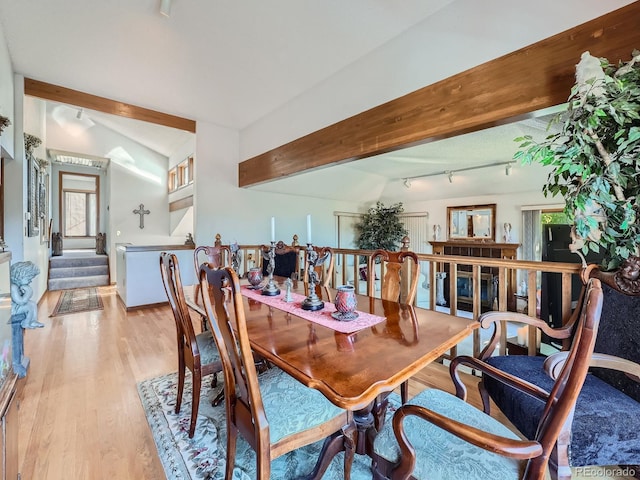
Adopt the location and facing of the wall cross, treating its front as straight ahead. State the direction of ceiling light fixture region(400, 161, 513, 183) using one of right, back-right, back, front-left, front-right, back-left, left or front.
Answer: front-left

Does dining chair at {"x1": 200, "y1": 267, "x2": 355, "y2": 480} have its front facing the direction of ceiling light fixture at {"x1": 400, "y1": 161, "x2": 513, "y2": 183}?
yes

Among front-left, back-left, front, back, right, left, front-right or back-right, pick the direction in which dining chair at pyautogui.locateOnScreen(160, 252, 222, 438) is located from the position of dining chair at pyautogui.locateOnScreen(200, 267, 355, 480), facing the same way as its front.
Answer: left

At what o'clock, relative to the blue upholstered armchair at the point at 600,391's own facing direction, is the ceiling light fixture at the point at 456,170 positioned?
The ceiling light fixture is roughly at 4 o'clock from the blue upholstered armchair.

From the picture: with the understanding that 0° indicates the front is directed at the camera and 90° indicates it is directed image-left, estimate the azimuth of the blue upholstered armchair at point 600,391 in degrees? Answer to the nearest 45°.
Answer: approximately 45°

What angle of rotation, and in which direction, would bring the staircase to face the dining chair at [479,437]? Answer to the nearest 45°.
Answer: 0° — it already faces it

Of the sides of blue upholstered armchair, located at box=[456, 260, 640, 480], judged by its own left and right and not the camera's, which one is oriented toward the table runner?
front

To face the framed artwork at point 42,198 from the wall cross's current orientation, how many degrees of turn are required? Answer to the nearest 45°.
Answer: approximately 45° to its right

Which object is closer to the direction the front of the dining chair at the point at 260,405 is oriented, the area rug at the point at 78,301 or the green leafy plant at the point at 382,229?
the green leafy plant

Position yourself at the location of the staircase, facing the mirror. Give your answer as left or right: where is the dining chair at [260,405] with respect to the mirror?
right

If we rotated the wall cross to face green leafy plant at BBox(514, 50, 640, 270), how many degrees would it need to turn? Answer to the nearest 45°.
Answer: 0° — it already faces it

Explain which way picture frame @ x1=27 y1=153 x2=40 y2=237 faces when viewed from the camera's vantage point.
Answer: facing to the right of the viewer

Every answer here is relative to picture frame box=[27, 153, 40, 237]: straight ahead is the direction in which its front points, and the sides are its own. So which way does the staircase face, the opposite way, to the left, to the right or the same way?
to the right
